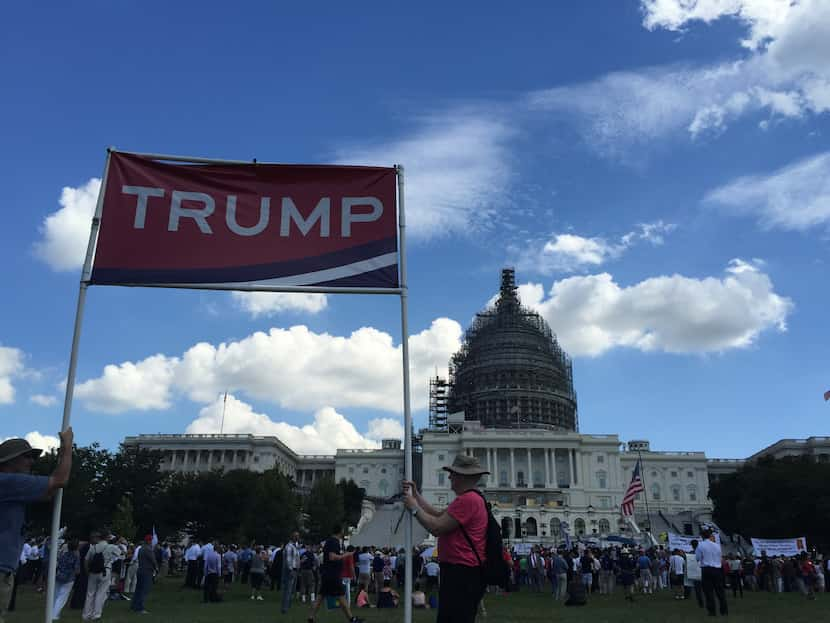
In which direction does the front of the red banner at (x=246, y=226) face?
toward the camera

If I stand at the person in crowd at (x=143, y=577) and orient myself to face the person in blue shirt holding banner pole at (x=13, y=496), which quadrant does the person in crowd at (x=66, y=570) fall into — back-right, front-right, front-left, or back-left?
front-right

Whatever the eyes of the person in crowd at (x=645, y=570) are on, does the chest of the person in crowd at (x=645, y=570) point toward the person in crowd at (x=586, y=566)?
no

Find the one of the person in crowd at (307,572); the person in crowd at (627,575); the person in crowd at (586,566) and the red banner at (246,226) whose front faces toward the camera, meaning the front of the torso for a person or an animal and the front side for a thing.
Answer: the red banner

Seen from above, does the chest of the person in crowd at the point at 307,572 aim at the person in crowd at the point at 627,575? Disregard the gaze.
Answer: no

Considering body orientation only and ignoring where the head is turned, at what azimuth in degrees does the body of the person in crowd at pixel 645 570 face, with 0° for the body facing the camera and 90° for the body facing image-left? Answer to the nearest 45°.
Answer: approximately 180°

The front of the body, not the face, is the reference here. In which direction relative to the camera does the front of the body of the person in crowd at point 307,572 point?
away from the camera

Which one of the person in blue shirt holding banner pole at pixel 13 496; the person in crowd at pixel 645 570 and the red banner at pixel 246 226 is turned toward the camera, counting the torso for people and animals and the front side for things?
the red banner

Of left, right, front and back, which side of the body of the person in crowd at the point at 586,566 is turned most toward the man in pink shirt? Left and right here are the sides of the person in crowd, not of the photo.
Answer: back

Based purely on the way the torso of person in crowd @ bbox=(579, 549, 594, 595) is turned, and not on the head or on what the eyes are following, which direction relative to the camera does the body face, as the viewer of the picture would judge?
away from the camera

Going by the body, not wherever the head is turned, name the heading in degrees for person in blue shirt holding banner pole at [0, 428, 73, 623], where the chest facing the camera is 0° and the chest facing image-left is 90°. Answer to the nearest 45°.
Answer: approximately 270°

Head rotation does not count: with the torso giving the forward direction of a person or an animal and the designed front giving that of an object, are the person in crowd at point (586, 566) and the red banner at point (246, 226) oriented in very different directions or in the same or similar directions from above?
very different directions

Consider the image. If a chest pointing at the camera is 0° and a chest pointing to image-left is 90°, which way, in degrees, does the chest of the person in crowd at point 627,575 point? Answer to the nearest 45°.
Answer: approximately 180°

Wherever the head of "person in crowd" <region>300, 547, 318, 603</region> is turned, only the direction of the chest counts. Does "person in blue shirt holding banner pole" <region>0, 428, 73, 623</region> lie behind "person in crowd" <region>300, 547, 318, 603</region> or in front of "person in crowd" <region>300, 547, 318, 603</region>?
behind

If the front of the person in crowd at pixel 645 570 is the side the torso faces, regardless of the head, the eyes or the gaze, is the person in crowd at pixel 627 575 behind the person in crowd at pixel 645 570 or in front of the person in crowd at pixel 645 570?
behind

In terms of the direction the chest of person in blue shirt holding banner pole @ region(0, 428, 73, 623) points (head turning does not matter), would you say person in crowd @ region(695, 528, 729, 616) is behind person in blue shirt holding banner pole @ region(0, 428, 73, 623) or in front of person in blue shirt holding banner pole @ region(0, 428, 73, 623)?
in front

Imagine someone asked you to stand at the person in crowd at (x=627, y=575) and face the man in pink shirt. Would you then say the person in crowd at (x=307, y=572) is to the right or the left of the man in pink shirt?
right

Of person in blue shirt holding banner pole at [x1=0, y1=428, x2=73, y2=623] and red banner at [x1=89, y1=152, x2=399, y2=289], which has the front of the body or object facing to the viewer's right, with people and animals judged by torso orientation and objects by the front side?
the person in blue shirt holding banner pole

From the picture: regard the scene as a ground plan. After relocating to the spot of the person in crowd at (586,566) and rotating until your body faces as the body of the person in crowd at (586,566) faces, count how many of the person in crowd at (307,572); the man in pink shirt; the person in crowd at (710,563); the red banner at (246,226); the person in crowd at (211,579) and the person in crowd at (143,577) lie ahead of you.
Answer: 0
